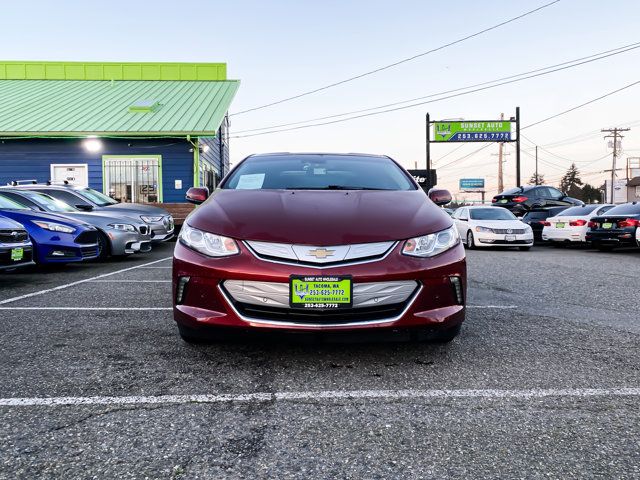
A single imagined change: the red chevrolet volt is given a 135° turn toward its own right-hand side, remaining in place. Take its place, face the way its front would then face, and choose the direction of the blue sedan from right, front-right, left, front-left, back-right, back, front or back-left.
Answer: front

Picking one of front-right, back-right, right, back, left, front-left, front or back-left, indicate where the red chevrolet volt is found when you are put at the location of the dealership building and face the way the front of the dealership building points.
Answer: front

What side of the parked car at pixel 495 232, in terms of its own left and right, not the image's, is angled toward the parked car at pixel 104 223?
right

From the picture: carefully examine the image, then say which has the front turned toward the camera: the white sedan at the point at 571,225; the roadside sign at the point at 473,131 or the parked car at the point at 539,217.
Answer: the roadside sign

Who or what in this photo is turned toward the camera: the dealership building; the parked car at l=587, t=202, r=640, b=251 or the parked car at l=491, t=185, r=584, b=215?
the dealership building

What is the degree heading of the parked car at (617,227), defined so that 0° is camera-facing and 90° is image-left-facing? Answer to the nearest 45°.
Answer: approximately 225°

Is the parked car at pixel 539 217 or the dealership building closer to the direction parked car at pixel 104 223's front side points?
the parked car

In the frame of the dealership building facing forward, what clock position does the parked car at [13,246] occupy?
The parked car is roughly at 12 o'clock from the dealership building.

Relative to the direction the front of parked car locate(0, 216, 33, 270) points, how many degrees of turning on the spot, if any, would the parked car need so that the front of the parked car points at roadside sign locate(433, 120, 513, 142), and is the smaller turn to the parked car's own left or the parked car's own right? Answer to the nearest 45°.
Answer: approximately 90° to the parked car's own left

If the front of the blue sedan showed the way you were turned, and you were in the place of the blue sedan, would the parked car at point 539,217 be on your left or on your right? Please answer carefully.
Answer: on your left

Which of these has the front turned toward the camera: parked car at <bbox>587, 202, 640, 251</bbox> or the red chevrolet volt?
the red chevrolet volt

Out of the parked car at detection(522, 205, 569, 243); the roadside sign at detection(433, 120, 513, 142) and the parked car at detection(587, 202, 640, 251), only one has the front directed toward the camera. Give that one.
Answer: the roadside sign

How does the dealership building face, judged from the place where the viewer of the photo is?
facing the viewer

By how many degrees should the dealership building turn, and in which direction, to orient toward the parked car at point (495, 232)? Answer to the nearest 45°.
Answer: approximately 45° to its left

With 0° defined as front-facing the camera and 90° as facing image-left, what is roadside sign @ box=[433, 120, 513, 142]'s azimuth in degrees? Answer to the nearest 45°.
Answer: approximately 0°

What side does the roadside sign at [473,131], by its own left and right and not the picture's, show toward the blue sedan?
front

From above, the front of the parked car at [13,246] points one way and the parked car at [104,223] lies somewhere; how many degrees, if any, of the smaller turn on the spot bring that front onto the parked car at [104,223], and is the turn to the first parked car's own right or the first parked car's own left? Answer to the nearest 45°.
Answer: approximately 90° to the first parked car's own left

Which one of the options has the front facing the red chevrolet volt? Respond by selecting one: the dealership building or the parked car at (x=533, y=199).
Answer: the dealership building

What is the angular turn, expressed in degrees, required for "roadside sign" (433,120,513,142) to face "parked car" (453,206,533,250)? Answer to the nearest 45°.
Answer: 0° — it already faces it

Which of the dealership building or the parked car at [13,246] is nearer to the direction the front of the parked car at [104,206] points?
the parked car

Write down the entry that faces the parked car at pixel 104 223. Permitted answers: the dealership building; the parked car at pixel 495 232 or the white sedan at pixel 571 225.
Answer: the dealership building
